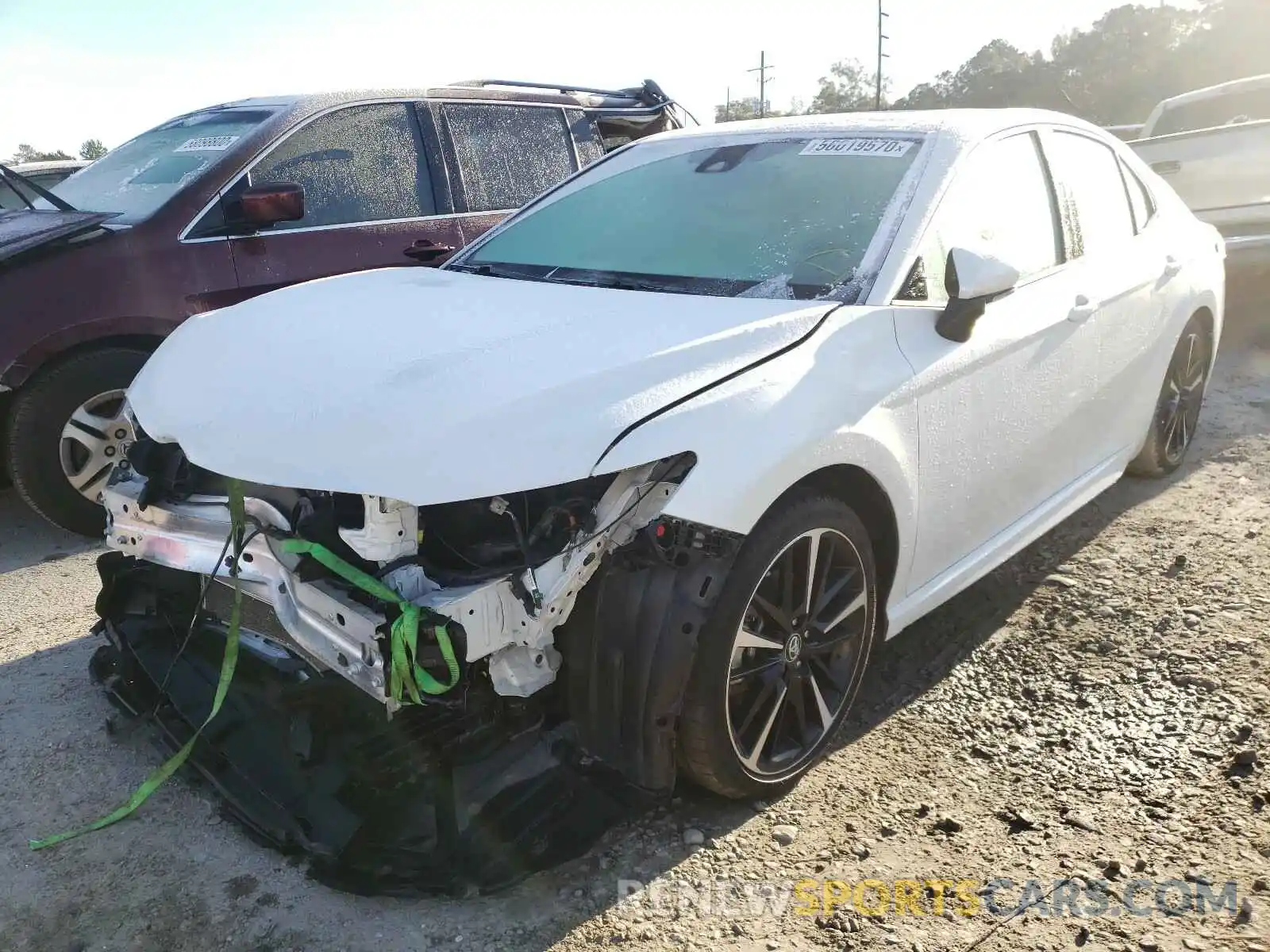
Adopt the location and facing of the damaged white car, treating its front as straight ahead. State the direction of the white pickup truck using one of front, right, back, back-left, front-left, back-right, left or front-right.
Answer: back

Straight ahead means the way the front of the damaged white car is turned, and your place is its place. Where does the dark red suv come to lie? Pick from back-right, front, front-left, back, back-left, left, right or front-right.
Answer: right

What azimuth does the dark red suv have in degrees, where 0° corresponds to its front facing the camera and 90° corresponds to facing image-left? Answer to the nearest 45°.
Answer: approximately 45°

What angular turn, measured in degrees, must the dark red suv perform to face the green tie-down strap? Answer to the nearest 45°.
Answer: approximately 45° to its left

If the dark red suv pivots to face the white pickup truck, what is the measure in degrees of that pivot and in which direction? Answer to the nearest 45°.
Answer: approximately 135° to its left

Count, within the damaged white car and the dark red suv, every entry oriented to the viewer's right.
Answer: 0

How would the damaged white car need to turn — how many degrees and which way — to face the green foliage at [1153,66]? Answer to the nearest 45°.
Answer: approximately 180°

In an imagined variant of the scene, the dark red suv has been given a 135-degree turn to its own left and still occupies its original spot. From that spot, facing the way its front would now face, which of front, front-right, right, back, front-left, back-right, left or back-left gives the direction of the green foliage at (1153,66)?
front-left

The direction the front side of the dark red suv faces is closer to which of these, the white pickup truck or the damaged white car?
the damaged white car
